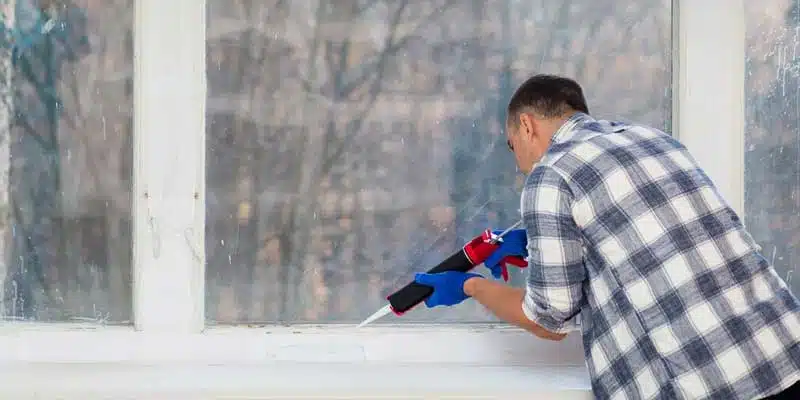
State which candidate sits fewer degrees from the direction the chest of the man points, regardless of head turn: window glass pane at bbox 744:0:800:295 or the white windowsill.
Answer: the white windowsill

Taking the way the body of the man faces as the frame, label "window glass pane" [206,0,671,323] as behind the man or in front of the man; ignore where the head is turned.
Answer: in front

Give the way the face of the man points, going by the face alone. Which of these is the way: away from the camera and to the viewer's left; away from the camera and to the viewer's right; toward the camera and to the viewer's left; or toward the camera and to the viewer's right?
away from the camera and to the viewer's left

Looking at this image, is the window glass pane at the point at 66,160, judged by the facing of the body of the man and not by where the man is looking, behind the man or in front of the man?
in front

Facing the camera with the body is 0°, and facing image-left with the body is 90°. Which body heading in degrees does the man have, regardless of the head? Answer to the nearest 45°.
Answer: approximately 135°

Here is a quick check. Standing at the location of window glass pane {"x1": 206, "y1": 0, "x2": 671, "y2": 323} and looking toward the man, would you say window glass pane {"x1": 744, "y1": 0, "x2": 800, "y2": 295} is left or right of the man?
left

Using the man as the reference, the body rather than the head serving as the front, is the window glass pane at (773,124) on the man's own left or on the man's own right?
on the man's own right

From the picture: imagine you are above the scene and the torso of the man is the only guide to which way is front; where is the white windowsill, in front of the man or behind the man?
in front
